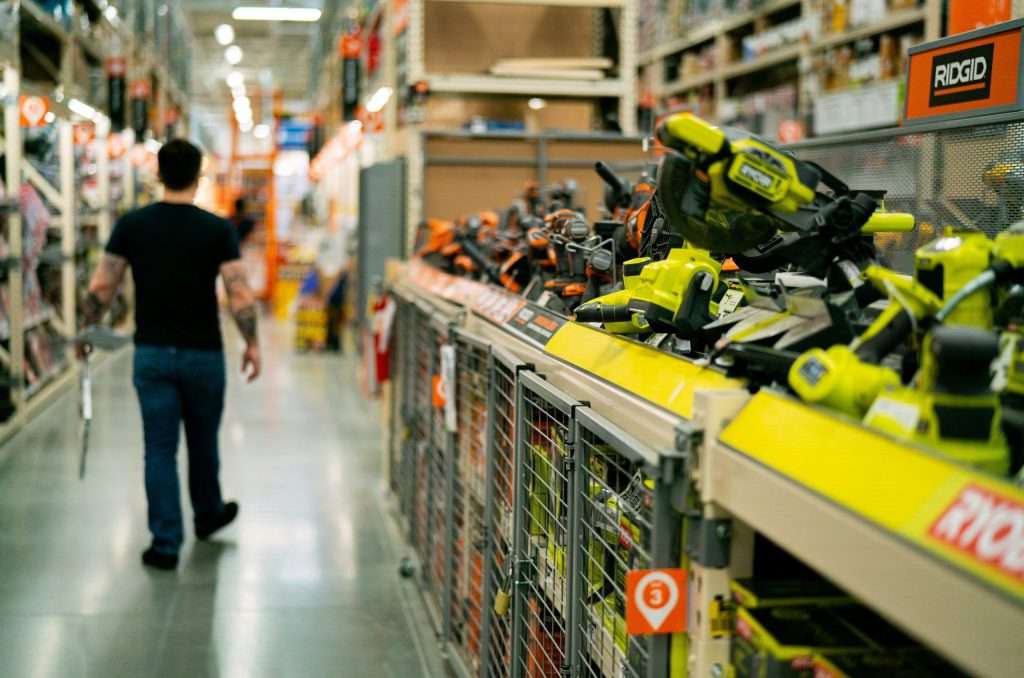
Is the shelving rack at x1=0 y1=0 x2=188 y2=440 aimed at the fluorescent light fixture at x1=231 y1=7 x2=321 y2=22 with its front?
no

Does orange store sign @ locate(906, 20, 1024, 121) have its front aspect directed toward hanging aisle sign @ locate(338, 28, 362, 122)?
no

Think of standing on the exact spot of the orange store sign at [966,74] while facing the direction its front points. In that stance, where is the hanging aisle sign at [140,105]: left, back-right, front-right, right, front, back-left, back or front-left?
right

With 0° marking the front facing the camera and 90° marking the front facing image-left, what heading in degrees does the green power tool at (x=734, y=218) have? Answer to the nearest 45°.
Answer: approximately 45°

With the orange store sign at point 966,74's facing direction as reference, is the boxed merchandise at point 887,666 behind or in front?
in front

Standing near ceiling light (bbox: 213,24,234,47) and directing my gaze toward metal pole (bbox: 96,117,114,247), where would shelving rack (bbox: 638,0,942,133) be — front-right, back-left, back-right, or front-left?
front-left

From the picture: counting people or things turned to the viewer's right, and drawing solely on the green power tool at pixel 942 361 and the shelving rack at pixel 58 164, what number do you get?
1

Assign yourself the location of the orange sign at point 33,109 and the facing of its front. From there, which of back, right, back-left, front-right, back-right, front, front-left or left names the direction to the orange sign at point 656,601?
front

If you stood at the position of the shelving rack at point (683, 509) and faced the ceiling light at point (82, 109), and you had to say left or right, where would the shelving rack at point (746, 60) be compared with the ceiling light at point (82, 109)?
right

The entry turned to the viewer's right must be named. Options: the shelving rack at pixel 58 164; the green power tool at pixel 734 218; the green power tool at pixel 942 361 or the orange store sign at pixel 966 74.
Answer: the shelving rack

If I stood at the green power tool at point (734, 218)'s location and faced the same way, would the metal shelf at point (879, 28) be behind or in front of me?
behind

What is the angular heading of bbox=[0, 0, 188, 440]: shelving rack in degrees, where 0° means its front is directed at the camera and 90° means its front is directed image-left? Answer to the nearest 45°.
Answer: approximately 270°

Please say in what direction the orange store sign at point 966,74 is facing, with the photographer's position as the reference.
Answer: facing the viewer and to the left of the viewer
